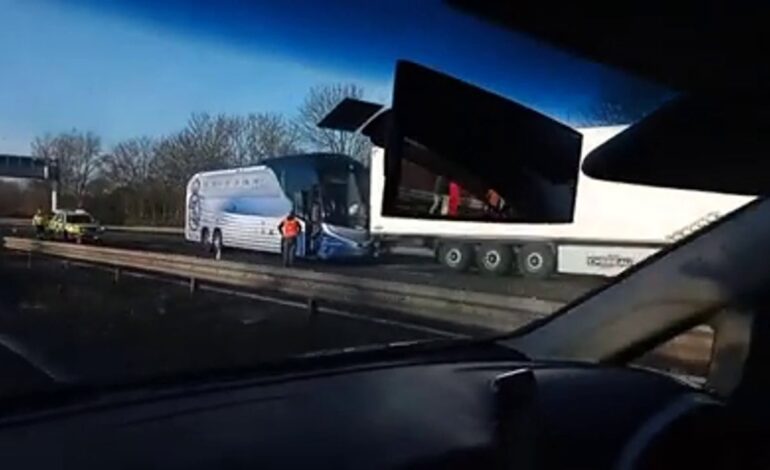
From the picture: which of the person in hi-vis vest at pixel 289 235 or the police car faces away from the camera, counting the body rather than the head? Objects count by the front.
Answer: the person in hi-vis vest

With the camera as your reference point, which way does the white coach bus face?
facing the viewer and to the right of the viewer

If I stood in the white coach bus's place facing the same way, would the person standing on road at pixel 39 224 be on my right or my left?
on my right

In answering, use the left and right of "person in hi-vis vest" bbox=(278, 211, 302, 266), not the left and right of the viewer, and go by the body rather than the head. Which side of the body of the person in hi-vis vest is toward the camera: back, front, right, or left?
back

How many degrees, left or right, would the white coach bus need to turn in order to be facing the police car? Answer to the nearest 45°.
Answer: approximately 135° to its right

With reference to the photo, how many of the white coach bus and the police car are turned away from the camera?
0

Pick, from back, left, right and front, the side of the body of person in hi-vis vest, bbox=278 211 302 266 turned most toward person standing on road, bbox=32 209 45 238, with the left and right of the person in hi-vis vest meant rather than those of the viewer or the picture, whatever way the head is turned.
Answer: left

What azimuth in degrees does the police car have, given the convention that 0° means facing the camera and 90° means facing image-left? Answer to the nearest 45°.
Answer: approximately 315°
